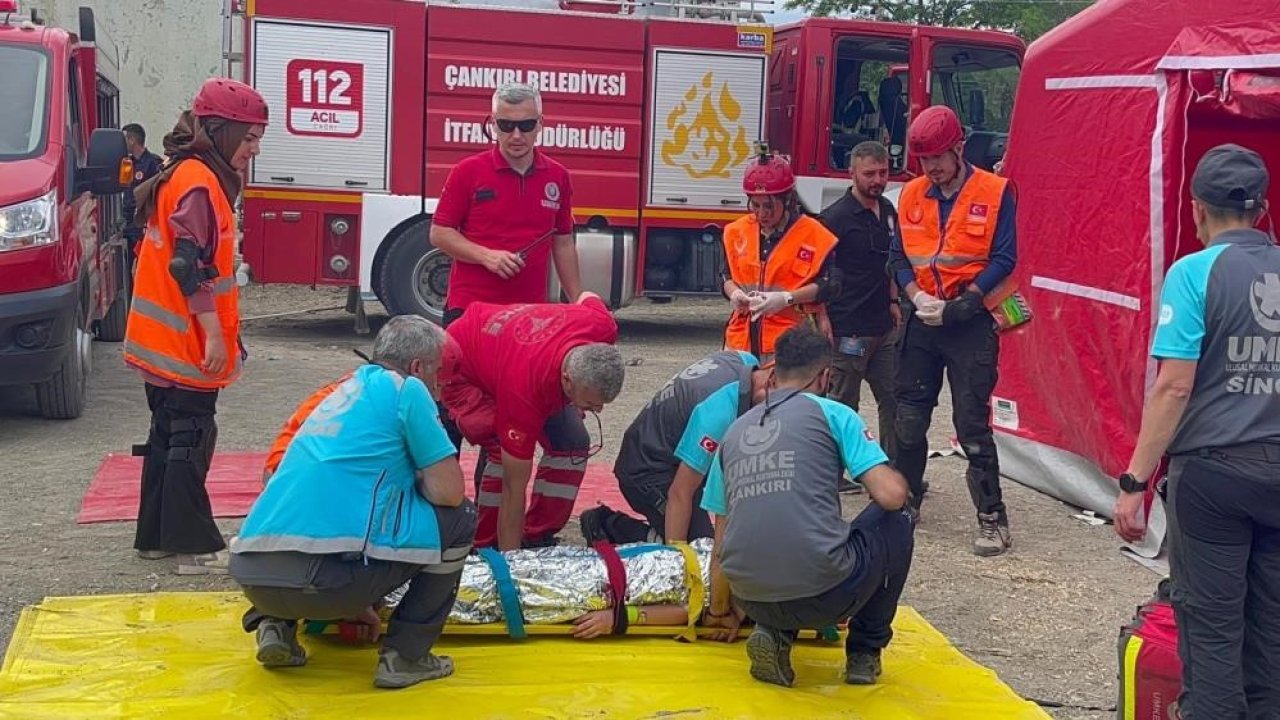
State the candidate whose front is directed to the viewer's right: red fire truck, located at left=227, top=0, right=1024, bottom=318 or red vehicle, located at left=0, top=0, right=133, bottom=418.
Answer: the red fire truck

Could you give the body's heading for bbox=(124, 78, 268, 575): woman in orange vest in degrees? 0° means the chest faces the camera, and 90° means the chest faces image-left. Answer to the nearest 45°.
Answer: approximately 270°

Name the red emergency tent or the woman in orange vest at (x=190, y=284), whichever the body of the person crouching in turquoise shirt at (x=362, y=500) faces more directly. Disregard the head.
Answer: the red emergency tent

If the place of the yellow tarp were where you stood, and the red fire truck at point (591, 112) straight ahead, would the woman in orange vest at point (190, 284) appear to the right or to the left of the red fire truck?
left

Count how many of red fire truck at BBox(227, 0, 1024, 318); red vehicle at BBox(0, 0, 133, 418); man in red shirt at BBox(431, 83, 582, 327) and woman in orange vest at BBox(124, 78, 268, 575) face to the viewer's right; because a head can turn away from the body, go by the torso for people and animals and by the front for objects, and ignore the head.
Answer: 2

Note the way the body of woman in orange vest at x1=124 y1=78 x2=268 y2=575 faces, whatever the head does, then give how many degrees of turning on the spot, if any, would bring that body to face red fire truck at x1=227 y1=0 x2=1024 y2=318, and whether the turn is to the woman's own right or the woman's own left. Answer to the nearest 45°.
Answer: approximately 45° to the woman's own left

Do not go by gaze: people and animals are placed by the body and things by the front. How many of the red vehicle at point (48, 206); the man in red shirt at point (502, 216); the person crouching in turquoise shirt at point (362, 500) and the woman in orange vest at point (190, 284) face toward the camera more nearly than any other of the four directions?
2

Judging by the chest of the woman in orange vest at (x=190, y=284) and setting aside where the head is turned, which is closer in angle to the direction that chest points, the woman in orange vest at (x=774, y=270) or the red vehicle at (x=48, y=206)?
the woman in orange vest

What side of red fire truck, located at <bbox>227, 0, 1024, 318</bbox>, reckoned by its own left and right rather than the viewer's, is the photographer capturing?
right
